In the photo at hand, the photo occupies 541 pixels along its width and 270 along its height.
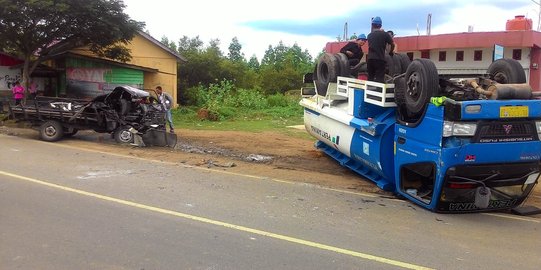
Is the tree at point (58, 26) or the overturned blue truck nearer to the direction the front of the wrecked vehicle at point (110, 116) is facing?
the overturned blue truck

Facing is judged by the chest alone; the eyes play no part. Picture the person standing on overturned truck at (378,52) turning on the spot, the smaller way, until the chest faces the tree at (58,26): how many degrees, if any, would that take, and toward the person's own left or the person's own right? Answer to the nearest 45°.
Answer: approximately 45° to the person's own left

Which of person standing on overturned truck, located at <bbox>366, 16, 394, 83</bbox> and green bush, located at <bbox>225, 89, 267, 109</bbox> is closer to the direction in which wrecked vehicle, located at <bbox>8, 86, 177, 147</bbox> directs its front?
the person standing on overturned truck

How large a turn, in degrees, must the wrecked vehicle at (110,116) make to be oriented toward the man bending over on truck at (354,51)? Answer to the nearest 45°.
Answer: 0° — it already faces them

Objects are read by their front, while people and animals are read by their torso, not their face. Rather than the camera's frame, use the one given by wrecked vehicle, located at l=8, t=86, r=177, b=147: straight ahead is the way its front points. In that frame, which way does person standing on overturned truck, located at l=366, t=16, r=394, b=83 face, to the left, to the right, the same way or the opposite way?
to the left

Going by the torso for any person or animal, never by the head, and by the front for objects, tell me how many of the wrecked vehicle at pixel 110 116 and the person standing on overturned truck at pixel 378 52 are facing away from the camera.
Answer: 1

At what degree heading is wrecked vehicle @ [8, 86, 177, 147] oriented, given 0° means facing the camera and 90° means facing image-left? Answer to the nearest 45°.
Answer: approximately 315°

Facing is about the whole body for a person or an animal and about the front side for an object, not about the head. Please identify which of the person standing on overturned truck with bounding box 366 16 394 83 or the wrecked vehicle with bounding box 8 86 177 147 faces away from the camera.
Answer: the person standing on overturned truck

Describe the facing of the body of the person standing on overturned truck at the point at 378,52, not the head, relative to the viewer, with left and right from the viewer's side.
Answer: facing away from the viewer
